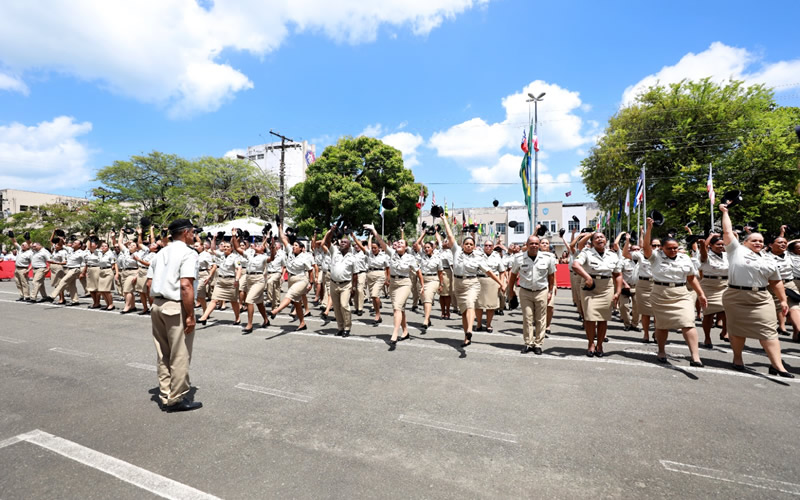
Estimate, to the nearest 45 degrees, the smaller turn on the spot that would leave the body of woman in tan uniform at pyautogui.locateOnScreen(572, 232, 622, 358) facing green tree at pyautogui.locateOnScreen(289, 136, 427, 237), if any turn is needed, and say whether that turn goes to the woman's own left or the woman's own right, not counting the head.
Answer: approximately 135° to the woman's own right

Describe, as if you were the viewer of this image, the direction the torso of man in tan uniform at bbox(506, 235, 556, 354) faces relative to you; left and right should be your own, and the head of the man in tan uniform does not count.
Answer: facing the viewer

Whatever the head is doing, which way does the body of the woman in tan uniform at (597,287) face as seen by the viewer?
toward the camera

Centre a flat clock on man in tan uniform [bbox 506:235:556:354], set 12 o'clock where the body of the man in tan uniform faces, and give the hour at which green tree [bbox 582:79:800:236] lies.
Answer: The green tree is roughly at 7 o'clock from the man in tan uniform.

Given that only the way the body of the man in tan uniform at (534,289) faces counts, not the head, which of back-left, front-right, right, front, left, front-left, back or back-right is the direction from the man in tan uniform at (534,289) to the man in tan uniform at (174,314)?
front-right

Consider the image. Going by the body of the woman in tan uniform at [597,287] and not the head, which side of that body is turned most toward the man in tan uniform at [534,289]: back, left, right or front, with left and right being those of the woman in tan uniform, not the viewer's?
right

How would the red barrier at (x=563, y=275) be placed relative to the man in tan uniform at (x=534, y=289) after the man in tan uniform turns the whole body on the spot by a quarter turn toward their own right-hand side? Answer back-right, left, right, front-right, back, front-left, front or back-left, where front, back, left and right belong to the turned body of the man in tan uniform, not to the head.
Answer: right

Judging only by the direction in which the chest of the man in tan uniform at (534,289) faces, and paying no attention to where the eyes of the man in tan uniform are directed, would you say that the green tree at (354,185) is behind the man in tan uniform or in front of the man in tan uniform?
behind

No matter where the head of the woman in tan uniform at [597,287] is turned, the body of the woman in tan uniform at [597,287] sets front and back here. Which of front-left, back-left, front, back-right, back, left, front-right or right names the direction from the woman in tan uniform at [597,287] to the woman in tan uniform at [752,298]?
left

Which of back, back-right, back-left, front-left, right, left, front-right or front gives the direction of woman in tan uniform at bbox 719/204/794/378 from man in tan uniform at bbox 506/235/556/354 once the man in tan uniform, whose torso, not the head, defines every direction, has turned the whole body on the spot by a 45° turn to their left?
front-left

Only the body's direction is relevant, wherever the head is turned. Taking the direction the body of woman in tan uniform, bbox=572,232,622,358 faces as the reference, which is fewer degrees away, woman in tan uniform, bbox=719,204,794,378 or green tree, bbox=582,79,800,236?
the woman in tan uniform

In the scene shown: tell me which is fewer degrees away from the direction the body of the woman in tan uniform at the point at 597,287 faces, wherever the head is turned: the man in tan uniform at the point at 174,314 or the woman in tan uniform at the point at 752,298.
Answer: the man in tan uniform

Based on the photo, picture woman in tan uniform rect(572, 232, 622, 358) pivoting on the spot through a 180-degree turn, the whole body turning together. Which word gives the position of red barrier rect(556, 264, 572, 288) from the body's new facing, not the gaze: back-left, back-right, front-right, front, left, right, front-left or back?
front

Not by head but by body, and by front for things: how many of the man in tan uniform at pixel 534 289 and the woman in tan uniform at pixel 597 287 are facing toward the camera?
2

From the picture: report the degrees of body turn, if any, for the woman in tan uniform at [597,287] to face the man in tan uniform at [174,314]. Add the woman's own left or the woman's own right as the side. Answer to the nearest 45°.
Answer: approximately 45° to the woman's own right
